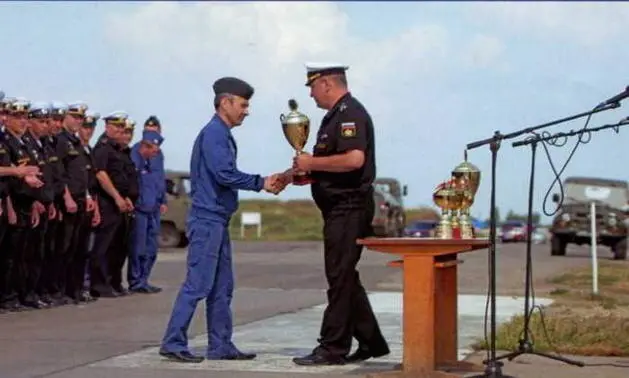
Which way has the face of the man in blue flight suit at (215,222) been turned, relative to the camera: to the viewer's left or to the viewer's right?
to the viewer's right

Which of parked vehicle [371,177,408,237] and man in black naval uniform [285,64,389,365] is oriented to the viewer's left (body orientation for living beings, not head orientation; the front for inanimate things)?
the man in black naval uniform

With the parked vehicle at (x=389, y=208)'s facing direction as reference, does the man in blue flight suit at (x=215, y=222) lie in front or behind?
in front

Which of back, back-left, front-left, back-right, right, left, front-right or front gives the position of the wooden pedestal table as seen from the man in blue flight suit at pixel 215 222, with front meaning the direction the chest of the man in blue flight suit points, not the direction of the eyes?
front-right

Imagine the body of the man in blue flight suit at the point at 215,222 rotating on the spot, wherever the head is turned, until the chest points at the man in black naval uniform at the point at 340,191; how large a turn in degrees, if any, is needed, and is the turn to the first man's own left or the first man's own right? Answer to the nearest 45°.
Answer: approximately 45° to the first man's own right

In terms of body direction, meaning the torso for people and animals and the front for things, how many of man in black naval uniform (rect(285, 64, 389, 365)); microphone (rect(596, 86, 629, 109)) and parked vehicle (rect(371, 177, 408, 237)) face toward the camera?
1

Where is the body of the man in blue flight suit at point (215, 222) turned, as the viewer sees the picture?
to the viewer's right

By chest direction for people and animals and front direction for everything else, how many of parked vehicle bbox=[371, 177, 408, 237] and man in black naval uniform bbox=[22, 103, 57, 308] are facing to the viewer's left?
0

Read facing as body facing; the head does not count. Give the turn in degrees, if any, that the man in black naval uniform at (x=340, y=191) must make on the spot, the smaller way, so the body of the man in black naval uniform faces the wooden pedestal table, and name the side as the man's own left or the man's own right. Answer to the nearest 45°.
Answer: approximately 135° to the man's own left

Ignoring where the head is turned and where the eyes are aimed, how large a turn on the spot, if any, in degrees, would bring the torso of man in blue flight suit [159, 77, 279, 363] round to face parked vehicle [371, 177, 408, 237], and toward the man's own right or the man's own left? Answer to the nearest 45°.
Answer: approximately 90° to the man's own left

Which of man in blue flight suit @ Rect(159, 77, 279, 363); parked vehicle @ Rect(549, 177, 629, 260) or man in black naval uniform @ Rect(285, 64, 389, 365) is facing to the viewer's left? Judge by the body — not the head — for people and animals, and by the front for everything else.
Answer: the man in black naval uniform

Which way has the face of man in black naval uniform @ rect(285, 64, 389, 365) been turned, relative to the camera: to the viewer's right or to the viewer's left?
to the viewer's left

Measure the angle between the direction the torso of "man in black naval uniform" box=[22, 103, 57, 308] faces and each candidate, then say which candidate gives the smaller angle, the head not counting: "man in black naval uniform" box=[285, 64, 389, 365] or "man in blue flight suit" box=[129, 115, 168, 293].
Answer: the man in black naval uniform
